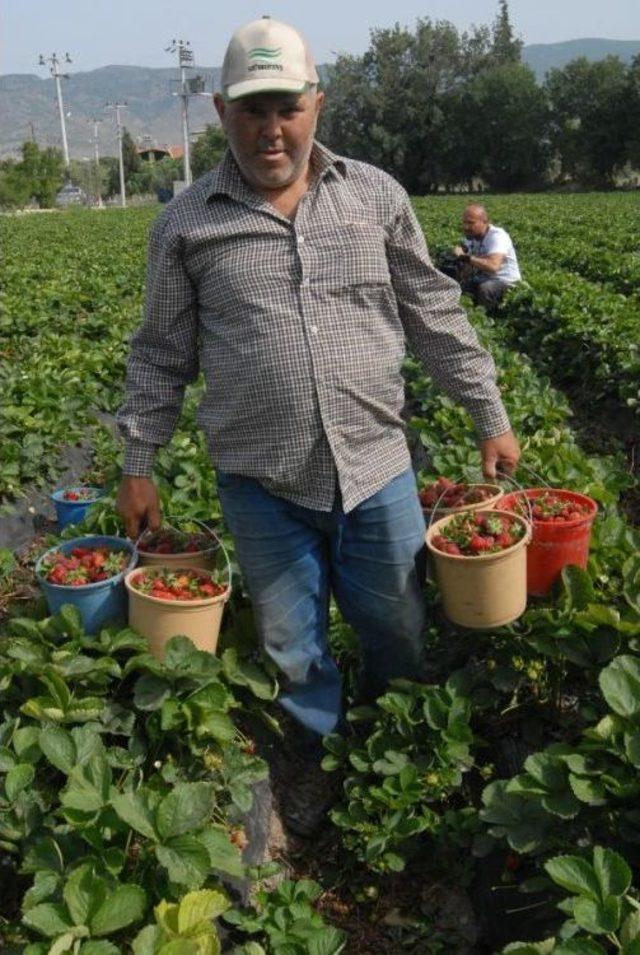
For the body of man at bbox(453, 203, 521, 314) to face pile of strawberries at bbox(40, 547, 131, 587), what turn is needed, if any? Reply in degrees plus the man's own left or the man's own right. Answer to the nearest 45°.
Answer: approximately 45° to the man's own left

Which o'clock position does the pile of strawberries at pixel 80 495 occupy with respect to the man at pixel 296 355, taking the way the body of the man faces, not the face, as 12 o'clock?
The pile of strawberries is roughly at 5 o'clock from the man.

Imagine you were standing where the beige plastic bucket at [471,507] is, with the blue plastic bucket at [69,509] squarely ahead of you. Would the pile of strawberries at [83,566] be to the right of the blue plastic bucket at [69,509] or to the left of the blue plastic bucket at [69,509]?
left

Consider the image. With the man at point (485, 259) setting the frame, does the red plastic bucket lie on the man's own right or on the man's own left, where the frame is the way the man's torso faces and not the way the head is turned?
on the man's own left

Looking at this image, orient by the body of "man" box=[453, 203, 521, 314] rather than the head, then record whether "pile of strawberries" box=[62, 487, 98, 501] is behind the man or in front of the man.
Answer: in front

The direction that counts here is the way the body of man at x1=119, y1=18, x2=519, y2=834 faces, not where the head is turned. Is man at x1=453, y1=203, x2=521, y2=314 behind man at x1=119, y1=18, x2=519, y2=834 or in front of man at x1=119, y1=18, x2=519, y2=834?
behind

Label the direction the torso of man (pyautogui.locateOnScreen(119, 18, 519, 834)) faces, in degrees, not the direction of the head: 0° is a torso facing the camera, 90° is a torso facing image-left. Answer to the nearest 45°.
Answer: approximately 0°

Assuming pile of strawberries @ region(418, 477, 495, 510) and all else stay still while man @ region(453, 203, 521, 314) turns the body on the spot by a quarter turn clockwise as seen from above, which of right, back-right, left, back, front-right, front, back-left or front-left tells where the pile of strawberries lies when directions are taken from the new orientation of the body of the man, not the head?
back-left

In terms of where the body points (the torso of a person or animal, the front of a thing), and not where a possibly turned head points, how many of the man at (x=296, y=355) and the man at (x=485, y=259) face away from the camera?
0
